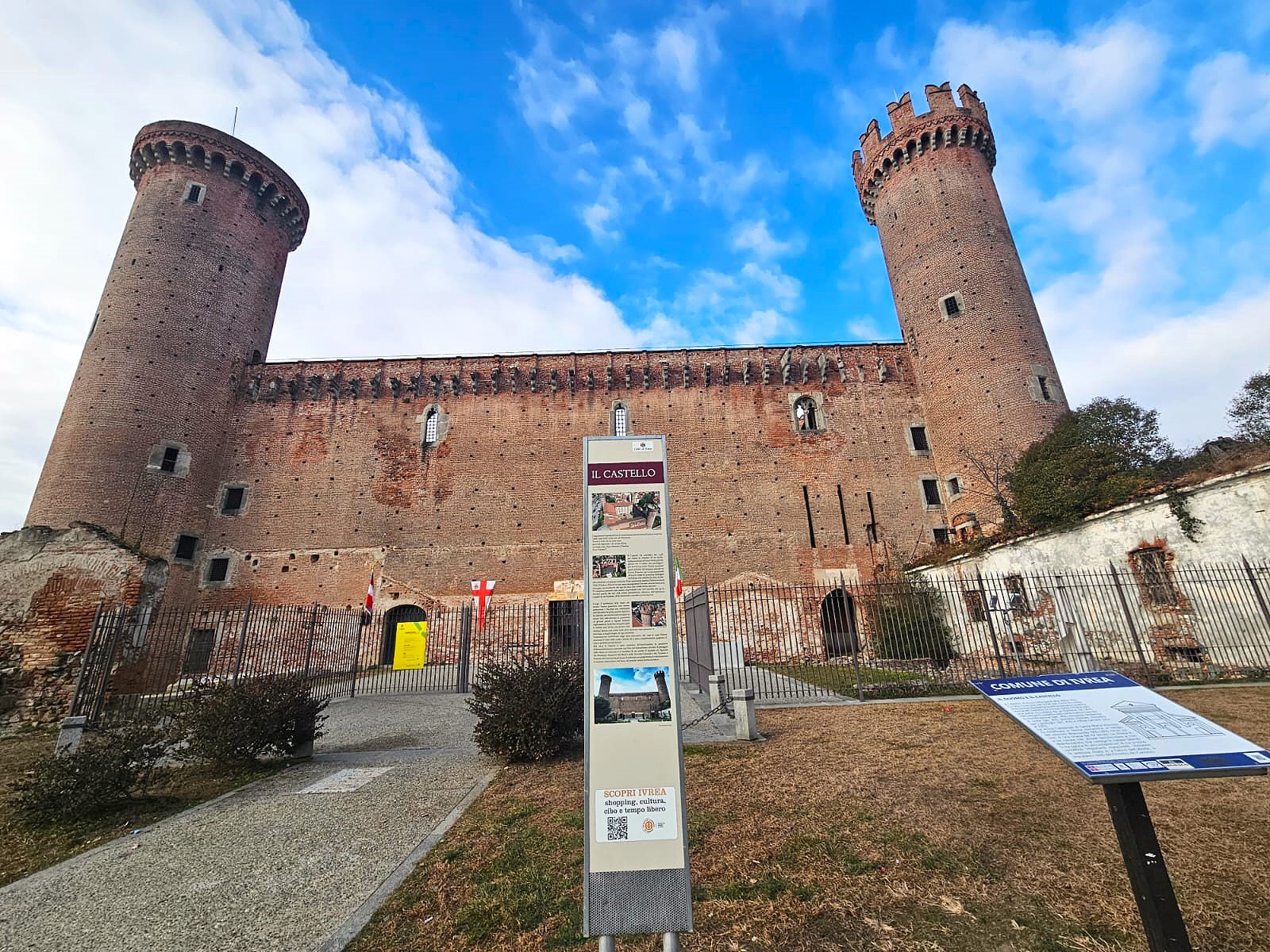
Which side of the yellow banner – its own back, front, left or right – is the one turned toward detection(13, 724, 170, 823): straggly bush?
front

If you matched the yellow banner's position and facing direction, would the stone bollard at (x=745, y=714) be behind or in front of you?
in front

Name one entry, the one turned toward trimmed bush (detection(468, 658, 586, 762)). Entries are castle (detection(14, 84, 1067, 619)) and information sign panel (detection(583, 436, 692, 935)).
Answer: the castle

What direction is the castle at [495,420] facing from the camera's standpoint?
toward the camera

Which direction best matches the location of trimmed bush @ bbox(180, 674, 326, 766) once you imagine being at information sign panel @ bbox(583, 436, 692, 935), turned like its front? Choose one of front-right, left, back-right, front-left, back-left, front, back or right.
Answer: back-right

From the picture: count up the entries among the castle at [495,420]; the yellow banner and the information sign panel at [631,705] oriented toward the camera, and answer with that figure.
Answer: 3

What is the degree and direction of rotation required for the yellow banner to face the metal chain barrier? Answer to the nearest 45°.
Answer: approximately 45° to its left

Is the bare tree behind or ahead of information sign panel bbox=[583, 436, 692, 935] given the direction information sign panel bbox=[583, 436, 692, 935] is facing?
behind

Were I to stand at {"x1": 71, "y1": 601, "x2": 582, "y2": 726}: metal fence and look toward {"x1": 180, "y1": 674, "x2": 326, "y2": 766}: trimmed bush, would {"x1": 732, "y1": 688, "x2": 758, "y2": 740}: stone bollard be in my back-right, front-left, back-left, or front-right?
front-left

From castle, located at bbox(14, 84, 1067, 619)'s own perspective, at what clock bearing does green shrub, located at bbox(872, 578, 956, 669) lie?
The green shrub is roughly at 10 o'clock from the castle.

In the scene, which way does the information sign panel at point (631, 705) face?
toward the camera
